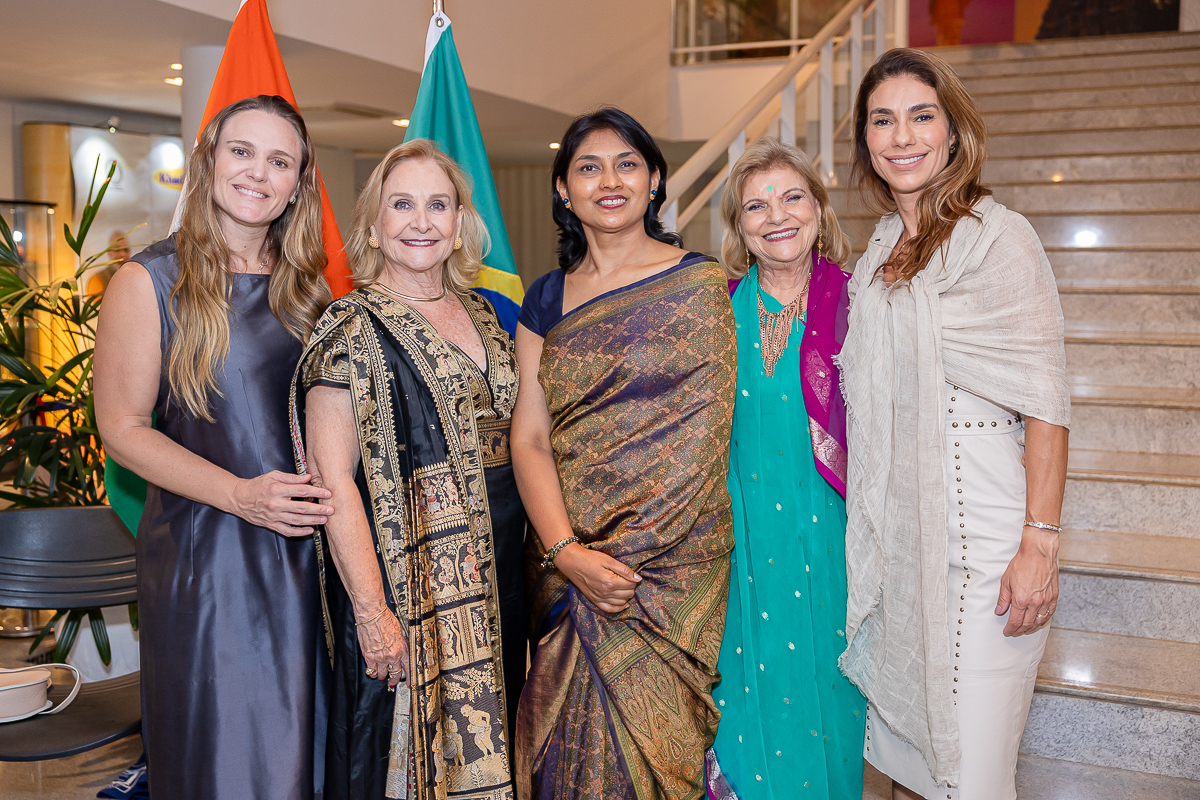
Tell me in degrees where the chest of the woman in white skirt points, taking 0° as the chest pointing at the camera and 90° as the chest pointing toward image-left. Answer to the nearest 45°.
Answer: approximately 45°

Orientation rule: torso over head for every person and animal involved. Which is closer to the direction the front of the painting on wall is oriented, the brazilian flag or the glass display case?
the brazilian flag

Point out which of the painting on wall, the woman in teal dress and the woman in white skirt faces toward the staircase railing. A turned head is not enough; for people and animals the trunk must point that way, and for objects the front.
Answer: the painting on wall

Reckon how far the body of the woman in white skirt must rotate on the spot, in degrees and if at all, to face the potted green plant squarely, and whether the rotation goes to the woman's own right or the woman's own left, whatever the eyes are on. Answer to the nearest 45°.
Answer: approximately 45° to the woman's own right

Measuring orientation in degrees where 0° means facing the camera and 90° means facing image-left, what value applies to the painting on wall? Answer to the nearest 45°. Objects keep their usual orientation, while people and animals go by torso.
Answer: approximately 0°

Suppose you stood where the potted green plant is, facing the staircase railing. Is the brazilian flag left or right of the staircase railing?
right

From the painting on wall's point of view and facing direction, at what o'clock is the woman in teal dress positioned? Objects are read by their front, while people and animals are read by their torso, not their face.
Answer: The woman in teal dress is roughly at 12 o'clock from the painting on wall.

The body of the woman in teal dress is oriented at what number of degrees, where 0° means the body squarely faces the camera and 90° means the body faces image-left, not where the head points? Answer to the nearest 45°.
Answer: approximately 0°

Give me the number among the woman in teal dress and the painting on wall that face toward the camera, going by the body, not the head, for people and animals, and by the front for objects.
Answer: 2
